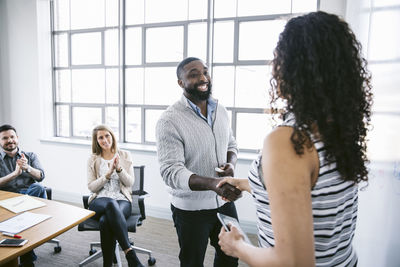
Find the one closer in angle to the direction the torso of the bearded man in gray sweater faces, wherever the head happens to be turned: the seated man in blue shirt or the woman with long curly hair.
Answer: the woman with long curly hair

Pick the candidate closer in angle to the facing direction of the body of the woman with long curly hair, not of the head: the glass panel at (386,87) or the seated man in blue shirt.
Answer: the seated man in blue shirt

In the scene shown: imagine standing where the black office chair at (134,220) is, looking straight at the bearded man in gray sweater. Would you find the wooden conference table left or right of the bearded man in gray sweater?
right

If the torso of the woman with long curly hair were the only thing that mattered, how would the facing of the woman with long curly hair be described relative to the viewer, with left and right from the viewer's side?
facing away from the viewer and to the left of the viewer

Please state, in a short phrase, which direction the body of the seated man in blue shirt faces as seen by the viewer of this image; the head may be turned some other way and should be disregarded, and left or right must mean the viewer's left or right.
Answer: facing the viewer and to the right of the viewer

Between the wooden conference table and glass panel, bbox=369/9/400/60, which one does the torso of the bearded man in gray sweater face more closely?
the glass panel

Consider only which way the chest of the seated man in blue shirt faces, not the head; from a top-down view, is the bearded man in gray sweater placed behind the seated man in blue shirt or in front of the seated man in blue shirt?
in front

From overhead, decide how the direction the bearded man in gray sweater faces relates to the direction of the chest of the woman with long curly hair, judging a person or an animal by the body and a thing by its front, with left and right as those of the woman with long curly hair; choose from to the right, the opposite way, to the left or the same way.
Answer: the opposite way

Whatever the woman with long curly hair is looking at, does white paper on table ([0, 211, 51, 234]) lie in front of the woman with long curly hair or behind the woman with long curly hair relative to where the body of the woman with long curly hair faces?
in front

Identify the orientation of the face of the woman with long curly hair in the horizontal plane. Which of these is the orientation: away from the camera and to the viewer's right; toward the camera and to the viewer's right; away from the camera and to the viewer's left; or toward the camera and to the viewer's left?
away from the camera and to the viewer's left

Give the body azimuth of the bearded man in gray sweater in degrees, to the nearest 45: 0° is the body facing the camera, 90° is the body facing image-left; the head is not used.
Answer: approximately 315°

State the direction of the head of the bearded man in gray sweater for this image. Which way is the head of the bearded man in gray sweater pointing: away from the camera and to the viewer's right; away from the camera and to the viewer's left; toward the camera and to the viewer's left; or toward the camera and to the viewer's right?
toward the camera and to the viewer's right

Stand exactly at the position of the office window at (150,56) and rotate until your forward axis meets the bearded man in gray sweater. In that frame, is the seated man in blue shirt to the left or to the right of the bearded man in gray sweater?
right

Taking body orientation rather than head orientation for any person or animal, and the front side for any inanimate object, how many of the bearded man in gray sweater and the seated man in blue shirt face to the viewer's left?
0
